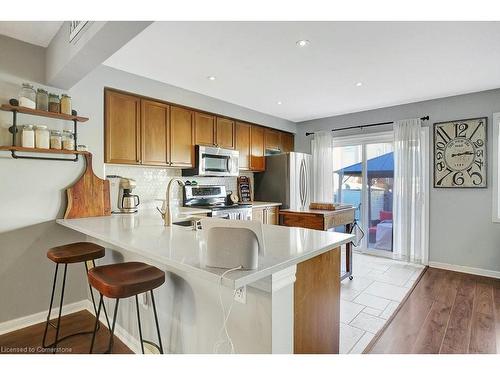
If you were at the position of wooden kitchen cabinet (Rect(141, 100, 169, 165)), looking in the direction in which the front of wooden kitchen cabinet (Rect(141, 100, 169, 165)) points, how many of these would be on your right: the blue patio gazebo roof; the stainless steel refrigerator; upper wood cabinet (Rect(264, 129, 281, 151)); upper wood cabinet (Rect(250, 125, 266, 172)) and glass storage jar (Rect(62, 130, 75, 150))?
1

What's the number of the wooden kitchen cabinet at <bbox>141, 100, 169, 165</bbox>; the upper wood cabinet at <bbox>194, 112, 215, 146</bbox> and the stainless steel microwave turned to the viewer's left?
0

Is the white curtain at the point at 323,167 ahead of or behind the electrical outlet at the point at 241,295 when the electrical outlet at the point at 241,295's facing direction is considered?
behind

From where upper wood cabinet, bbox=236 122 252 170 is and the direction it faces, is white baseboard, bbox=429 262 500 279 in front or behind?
in front

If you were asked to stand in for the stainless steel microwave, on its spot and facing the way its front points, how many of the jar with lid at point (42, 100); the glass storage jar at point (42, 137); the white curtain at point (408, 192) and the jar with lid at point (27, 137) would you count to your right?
3

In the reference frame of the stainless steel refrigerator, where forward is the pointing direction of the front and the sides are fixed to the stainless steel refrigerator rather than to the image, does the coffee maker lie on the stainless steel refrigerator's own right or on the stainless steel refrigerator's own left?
on the stainless steel refrigerator's own right

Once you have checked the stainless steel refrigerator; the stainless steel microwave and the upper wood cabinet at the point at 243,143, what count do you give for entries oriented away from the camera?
0

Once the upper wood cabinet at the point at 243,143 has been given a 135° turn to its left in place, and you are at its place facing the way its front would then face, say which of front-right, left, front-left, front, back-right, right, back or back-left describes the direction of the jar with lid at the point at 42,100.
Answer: back-left

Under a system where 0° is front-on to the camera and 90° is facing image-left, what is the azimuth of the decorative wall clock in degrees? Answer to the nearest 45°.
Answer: approximately 45°

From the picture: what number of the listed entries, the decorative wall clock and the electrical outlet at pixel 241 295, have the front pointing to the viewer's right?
0

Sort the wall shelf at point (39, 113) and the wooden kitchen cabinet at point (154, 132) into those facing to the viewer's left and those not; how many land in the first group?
0

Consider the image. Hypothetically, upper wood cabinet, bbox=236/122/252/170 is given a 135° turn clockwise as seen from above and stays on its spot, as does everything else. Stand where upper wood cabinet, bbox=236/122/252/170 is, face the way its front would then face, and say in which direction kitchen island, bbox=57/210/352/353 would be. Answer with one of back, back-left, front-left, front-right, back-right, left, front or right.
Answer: left

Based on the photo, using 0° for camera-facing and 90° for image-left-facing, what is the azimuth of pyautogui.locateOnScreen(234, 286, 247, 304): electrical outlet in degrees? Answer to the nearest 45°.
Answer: approximately 45°

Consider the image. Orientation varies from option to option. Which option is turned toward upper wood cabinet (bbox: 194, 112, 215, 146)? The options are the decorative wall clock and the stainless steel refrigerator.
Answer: the decorative wall clock

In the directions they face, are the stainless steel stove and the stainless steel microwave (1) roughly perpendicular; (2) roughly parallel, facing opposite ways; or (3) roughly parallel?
roughly parallel

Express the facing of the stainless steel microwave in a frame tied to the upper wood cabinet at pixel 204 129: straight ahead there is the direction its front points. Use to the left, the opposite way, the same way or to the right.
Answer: the same way

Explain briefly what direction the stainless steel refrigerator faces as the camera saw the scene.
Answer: facing the viewer and to the right of the viewer

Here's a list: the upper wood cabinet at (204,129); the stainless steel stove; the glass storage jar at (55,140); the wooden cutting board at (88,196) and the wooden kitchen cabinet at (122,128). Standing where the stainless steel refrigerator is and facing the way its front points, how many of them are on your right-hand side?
5
